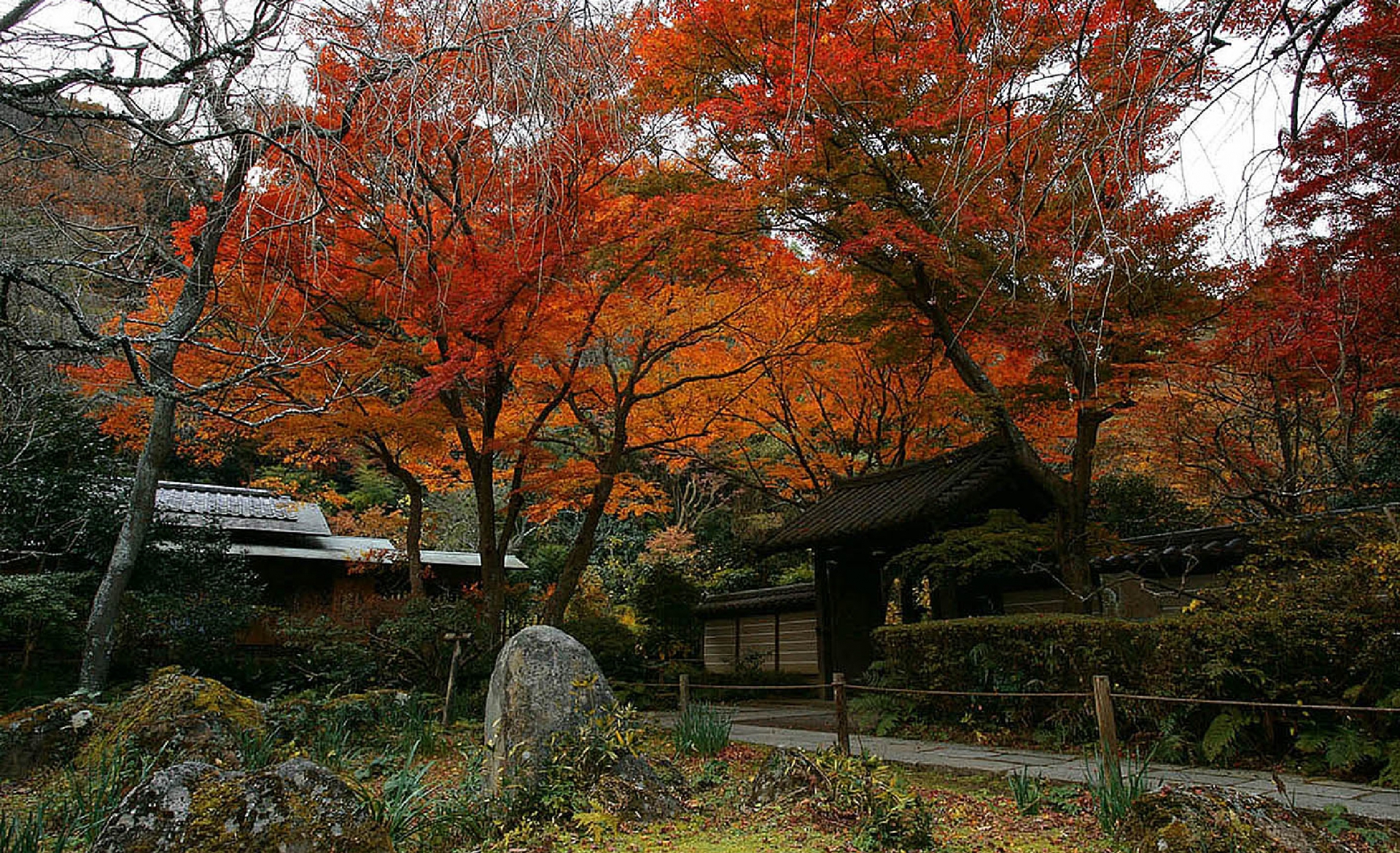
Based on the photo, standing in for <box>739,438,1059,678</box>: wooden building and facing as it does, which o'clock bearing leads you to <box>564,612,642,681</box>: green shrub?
The green shrub is roughly at 2 o'clock from the wooden building.

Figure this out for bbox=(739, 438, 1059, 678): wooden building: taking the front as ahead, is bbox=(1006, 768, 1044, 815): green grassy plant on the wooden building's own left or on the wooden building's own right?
on the wooden building's own left

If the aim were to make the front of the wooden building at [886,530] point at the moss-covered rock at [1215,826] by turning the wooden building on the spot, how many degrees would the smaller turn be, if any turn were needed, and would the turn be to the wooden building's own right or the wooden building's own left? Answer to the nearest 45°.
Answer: approximately 45° to the wooden building's own left

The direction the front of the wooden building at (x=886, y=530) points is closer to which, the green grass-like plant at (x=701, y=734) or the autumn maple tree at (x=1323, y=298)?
the green grass-like plant

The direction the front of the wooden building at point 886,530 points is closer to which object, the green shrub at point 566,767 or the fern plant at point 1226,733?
the green shrub

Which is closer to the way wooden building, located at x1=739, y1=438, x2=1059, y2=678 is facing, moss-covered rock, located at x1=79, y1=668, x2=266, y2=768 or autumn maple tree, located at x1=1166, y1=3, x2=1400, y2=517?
the moss-covered rock

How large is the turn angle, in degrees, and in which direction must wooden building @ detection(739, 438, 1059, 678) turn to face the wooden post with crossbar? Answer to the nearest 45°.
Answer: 0° — it already faces it

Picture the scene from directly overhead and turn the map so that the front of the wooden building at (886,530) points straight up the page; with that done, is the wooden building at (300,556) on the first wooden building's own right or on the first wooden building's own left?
on the first wooden building's own right

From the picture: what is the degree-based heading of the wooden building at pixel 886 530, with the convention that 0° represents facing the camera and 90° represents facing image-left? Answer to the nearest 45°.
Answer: approximately 45°
